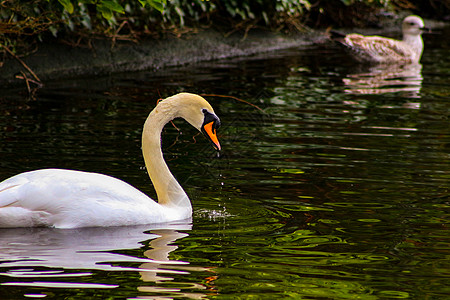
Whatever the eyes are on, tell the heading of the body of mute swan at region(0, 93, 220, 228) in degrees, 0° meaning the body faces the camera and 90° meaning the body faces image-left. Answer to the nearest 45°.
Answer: approximately 270°
